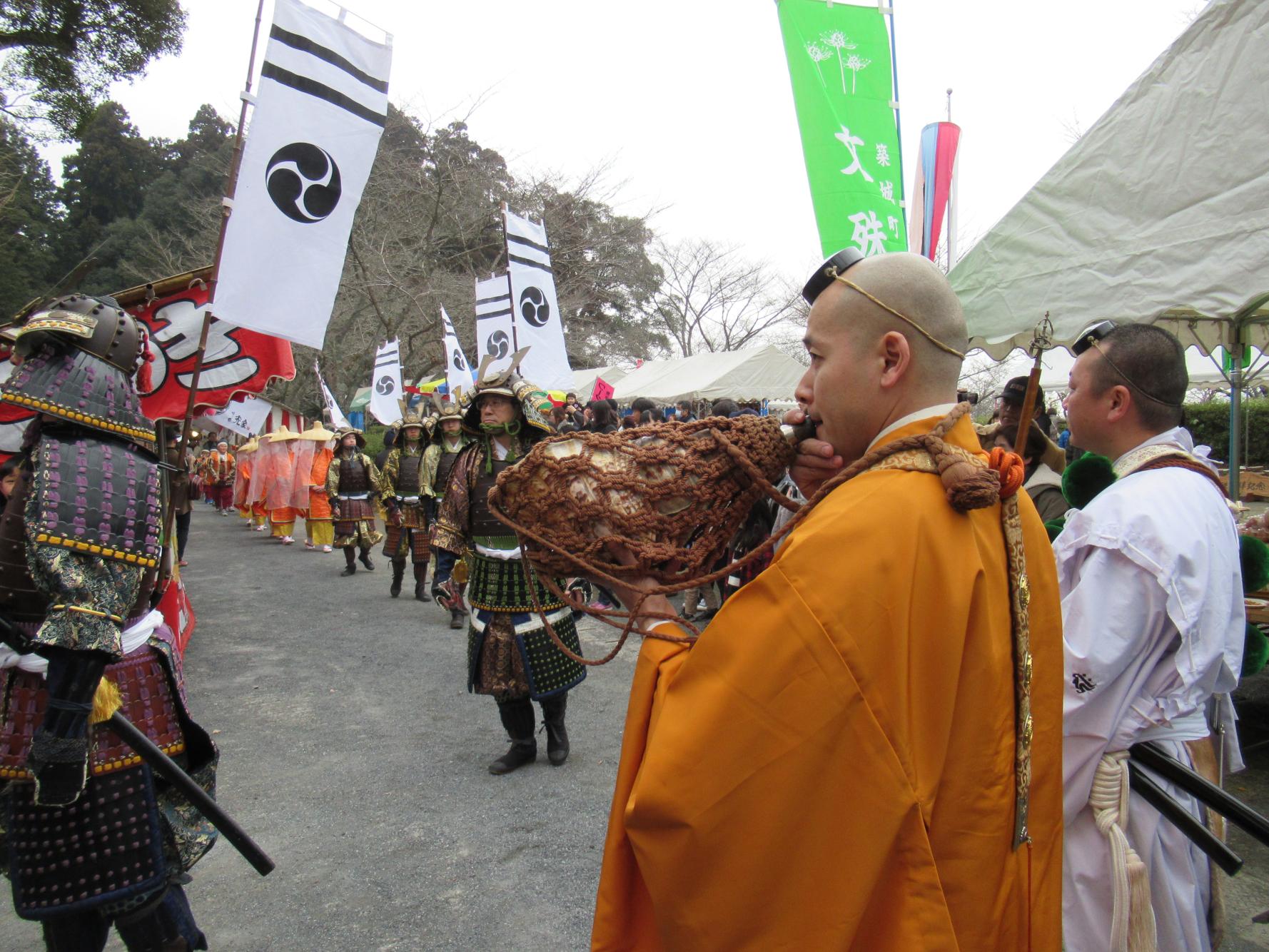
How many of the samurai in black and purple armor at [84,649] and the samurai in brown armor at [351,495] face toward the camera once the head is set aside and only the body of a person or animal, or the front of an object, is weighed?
1

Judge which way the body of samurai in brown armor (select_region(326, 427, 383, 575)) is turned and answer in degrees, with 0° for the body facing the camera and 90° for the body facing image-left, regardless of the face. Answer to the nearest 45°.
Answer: approximately 0°

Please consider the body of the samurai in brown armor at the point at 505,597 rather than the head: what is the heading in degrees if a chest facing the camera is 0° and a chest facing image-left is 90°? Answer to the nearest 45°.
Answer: approximately 45°

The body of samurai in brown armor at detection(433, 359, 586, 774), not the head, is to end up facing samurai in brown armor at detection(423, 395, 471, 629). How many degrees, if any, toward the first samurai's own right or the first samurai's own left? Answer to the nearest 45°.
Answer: approximately 135° to the first samurai's own right
